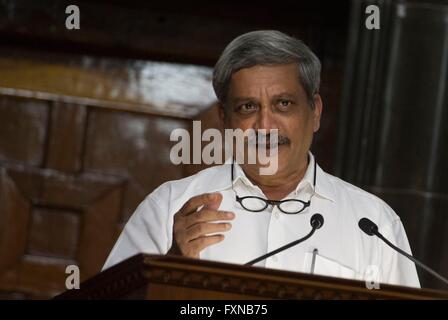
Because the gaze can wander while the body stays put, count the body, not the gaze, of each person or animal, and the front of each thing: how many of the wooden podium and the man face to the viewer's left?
0

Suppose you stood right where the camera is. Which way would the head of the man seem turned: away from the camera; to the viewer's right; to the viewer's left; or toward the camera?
toward the camera

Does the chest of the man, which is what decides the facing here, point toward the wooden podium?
yes

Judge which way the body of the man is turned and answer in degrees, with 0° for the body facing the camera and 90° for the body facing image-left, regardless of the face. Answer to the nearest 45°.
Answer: approximately 0°
